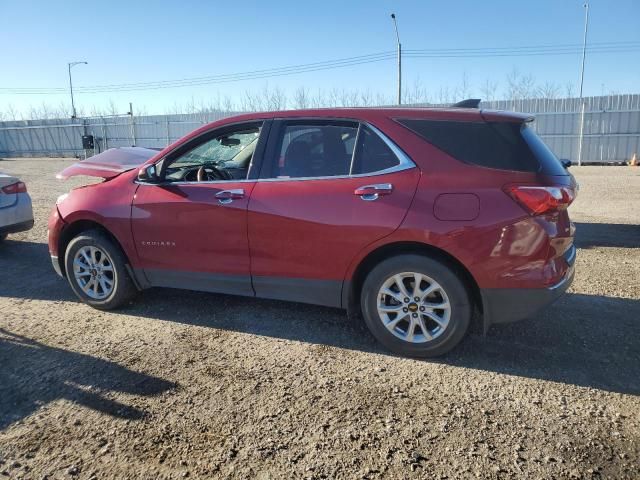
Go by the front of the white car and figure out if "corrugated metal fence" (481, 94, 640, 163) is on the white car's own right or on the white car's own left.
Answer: on the white car's own right

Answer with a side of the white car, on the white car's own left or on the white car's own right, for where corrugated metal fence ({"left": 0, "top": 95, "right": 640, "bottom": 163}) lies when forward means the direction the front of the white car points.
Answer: on the white car's own right

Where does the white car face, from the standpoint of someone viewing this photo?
facing away from the viewer and to the left of the viewer

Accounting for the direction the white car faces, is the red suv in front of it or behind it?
behind
